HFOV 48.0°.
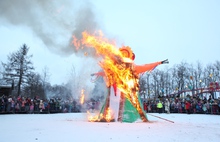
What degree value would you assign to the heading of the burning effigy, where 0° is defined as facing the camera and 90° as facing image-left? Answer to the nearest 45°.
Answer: approximately 45°
